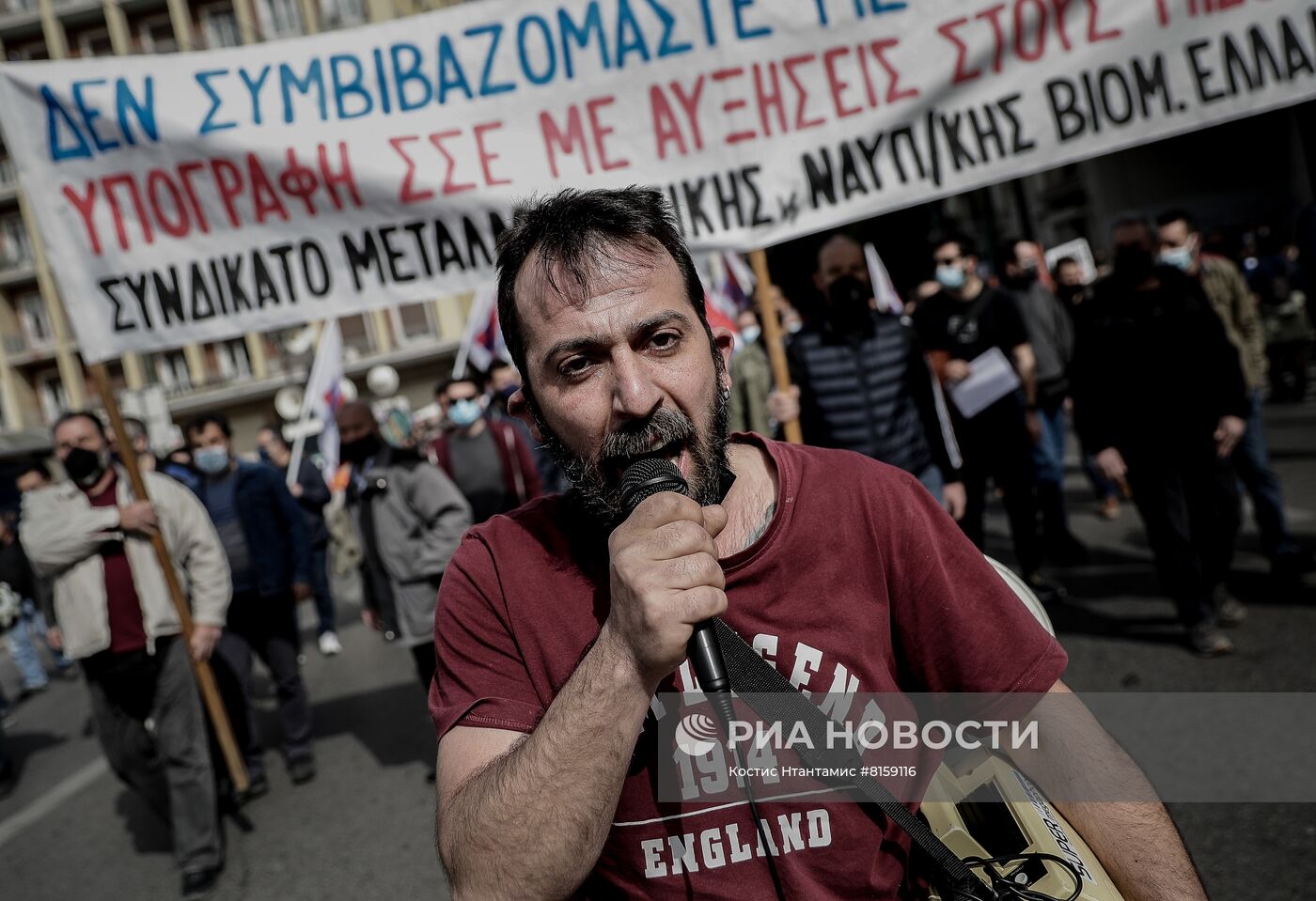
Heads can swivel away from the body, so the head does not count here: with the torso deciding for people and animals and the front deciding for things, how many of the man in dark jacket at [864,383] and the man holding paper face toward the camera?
2

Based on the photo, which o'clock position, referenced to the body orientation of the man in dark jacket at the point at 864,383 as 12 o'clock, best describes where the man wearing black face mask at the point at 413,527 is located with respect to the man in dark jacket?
The man wearing black face mask is roughly at 3 o'clock from the man in dark jacket.

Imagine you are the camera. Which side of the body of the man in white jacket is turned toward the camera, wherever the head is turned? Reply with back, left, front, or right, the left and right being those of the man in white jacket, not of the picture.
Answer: front

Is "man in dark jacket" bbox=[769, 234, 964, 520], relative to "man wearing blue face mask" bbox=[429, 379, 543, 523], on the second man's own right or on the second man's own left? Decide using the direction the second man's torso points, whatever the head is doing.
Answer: on the second man's own left

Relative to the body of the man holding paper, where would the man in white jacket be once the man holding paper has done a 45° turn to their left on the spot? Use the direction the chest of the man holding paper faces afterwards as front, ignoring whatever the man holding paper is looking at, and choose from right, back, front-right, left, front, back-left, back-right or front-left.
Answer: right

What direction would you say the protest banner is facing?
toward the camera

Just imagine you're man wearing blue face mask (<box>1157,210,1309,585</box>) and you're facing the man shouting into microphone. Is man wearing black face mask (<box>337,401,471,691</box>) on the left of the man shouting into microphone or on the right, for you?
right

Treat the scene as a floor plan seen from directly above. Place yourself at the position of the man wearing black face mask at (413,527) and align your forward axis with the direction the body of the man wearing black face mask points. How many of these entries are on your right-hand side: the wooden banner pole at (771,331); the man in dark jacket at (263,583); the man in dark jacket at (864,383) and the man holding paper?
1

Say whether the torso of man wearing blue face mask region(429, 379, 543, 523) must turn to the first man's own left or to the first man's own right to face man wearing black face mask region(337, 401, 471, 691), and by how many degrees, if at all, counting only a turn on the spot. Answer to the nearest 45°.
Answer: approximately 45° to the first man's own right
